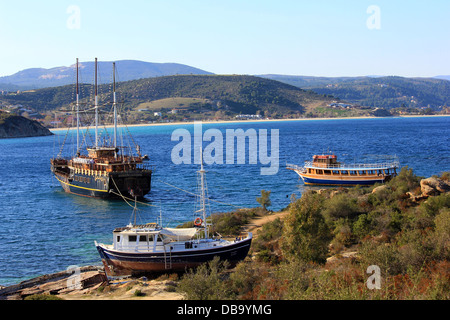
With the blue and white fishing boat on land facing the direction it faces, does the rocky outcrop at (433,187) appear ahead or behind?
ahead

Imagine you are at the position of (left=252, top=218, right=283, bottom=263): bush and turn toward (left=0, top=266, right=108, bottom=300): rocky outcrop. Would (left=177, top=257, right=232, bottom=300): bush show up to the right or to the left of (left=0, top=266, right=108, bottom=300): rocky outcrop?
left

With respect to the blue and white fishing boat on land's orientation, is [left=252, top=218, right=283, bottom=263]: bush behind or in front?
in front

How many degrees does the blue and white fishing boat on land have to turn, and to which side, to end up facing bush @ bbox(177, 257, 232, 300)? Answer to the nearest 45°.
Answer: approximately 90° to its right

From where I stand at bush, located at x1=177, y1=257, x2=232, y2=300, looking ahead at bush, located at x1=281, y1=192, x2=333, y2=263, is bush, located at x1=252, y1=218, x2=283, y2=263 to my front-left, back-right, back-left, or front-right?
front-left

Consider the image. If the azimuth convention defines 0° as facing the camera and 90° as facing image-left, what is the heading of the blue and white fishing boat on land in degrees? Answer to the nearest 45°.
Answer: approximately 270°

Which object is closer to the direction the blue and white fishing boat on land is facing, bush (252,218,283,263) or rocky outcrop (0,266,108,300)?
the bush

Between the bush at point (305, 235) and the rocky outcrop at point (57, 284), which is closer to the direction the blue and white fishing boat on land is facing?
the bush
